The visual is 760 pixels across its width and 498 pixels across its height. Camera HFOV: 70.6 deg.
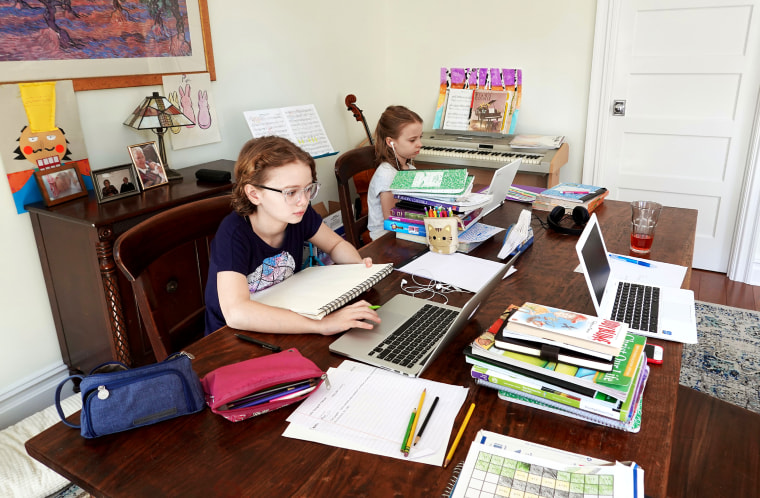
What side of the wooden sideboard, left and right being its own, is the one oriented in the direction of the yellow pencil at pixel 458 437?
front

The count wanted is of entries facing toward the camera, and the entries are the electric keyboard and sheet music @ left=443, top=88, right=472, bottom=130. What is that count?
2

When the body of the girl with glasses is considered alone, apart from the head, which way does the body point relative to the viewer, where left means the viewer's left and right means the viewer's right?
facing the viewer and to the right of the viewer

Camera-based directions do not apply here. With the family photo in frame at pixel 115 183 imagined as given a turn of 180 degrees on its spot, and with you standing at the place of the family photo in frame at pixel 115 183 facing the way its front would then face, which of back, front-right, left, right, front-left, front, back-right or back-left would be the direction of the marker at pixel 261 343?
back-left

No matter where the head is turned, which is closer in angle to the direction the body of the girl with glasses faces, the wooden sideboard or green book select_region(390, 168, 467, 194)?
the green book

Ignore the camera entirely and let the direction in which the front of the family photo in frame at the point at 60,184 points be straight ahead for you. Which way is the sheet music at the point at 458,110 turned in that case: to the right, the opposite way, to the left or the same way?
to the right

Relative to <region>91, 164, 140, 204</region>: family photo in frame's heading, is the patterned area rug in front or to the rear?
in front

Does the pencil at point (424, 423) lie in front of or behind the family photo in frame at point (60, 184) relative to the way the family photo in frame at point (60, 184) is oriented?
in front

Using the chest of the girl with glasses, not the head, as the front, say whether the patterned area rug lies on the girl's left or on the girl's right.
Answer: on the girl's left

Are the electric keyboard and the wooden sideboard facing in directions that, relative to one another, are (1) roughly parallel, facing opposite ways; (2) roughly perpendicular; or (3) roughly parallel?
roughly perpendicular

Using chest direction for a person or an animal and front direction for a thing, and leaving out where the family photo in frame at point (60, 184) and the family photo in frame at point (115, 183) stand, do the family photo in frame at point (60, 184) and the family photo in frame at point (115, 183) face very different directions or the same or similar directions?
same or similar directions

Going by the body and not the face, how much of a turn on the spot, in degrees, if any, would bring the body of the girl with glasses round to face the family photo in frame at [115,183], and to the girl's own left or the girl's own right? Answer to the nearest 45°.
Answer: approximately 180°

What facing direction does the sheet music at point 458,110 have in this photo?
toward the camera

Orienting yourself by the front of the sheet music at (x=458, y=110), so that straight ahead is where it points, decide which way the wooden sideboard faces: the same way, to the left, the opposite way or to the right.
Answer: to the left

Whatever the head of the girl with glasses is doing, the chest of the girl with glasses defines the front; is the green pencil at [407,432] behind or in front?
in front

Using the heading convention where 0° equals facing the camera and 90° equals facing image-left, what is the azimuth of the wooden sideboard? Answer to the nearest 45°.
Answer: approximately 315°

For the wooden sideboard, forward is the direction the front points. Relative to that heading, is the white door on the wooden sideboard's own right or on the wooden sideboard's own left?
on the wooden sideboard's own left

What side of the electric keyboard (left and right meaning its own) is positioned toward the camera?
front

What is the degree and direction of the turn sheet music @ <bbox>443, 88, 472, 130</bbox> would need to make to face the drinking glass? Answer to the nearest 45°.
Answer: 0° — it already faces it

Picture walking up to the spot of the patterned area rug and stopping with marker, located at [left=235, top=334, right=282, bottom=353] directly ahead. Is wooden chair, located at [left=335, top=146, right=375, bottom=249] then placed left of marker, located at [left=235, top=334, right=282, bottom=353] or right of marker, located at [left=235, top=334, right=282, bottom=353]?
right
